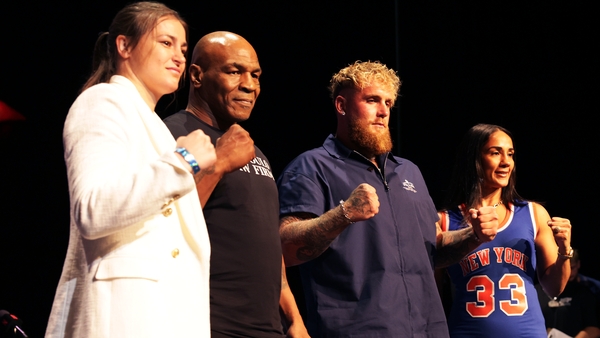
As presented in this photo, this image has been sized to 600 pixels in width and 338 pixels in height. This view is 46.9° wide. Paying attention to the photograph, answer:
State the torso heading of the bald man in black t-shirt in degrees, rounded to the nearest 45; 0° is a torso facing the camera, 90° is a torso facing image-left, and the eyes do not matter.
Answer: approximately 315°

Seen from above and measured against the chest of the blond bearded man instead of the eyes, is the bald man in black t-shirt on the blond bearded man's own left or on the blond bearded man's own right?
on the blond bearded man's own right

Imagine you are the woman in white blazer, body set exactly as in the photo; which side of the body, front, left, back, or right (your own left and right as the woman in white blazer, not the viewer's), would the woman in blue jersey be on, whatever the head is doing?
left

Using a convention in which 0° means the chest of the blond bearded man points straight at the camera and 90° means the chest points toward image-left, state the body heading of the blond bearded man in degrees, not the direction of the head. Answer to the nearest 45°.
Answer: approximately 315°

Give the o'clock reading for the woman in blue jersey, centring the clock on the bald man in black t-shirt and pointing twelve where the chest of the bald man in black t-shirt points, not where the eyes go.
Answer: The woman in blue jersey is roughly at 9 o'clock from the bald man in black t-shirt.

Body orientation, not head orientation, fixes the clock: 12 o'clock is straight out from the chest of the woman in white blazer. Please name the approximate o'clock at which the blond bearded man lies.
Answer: The blond bearded man is roughly at 9 o'clock from the woman in white blazer.

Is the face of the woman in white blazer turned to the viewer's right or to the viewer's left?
to the viewer's right

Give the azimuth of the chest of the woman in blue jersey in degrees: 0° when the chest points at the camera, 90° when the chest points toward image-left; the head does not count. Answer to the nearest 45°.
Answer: approximately 0°
